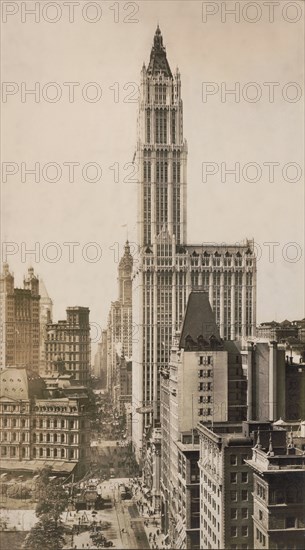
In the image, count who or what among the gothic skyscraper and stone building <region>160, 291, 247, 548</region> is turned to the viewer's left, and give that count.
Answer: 2

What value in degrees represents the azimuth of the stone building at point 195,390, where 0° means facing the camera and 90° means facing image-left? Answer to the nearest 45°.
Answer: approximately 90°

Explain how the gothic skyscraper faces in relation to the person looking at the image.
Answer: facing to the left of the viewer
